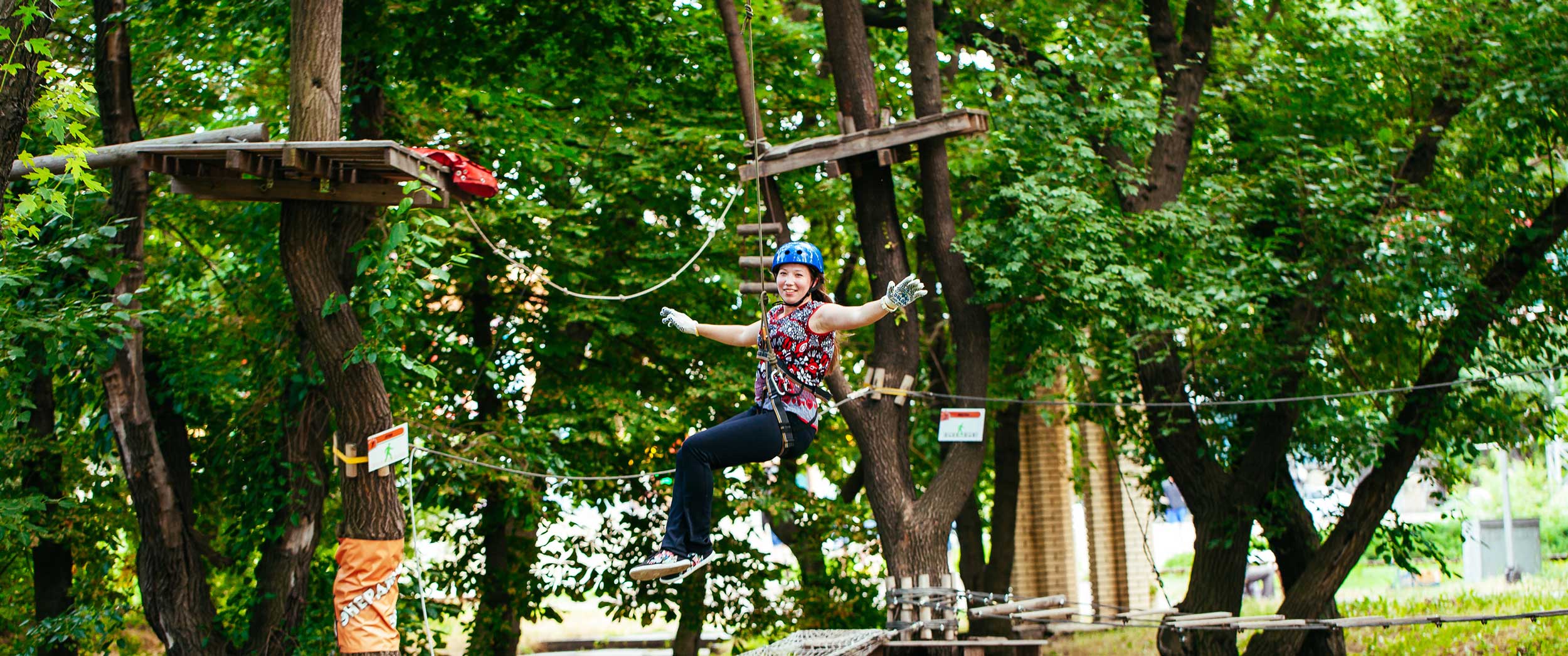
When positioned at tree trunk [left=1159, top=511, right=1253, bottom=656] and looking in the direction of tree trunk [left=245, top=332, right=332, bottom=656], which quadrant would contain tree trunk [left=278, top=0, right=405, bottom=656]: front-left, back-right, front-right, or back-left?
front-left

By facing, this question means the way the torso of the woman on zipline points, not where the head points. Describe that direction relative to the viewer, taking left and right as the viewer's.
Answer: facing the viewer and to the left of the viewer

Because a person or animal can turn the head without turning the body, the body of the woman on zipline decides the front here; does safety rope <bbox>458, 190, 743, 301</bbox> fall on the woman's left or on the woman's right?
on the woman's right

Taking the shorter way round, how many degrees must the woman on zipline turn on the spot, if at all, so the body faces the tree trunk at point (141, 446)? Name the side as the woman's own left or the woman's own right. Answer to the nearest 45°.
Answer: approximately 90° to the woman's own right

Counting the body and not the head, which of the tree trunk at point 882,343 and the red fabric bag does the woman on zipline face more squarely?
the red fabric bag

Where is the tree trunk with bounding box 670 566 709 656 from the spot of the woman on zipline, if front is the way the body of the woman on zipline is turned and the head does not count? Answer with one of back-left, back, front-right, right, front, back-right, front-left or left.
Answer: back-right

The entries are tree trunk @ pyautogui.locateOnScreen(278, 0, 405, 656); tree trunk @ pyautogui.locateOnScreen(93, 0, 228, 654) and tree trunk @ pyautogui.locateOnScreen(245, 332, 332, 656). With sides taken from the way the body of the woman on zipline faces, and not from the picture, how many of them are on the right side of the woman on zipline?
3

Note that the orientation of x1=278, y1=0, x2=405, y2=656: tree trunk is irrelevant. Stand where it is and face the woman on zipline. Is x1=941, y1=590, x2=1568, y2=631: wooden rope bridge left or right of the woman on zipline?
left

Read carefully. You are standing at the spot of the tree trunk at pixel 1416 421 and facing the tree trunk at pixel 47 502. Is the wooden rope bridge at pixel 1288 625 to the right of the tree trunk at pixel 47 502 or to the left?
left

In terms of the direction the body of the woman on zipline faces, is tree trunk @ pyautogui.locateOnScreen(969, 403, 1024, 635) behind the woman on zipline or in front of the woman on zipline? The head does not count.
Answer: behind

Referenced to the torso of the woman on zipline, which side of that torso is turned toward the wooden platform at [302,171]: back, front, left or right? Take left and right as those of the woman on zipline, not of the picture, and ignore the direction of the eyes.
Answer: right

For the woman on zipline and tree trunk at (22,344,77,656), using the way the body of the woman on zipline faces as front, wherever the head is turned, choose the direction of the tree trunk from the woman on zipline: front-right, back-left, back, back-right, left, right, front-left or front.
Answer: right
